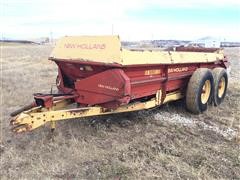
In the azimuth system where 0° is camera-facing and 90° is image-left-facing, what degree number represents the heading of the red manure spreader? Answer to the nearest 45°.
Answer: approximately 45°
